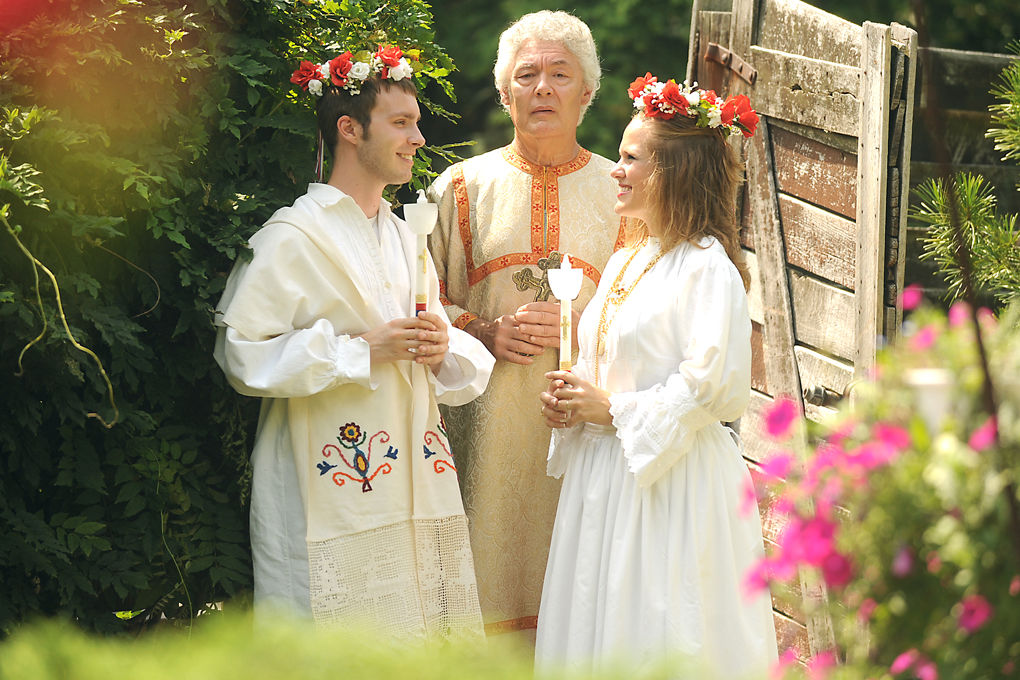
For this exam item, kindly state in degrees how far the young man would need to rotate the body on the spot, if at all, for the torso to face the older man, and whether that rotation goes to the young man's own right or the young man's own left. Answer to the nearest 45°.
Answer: approximately 90° to the young man's own left

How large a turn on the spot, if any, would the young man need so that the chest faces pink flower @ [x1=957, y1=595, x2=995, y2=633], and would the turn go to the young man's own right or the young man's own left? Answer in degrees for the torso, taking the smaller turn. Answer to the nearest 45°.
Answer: approximately 45° to the young man's own right

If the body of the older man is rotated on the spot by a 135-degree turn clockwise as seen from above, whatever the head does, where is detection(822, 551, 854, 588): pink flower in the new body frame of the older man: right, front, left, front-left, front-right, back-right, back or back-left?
back-left

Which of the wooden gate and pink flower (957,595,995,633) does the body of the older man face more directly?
the pink flower

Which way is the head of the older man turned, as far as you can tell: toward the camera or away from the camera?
toward the camera

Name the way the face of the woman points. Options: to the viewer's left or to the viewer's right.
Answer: to the viewer's left

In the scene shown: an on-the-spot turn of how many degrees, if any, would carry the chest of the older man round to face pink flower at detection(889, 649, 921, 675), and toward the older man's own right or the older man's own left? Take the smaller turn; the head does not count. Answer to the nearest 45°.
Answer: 0° — they already face it

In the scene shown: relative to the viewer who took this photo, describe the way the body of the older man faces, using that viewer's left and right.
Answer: facing the viewer

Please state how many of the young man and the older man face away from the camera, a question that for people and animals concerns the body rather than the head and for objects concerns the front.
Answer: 0

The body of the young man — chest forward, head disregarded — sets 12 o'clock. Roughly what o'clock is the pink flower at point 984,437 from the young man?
The pink flower is roughly at 1 o'clock from the young man.

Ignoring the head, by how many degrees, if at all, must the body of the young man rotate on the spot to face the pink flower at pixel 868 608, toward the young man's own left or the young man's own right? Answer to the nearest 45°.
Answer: approximately 45° to the young man's own right

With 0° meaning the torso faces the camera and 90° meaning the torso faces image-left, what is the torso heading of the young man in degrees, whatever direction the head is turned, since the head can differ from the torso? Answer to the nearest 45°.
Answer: approximately 315°

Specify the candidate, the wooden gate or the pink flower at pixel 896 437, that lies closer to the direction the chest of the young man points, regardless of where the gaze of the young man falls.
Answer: the pink flower

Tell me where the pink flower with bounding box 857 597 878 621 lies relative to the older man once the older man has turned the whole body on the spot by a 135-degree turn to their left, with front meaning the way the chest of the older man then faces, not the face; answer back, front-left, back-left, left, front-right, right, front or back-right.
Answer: back-right

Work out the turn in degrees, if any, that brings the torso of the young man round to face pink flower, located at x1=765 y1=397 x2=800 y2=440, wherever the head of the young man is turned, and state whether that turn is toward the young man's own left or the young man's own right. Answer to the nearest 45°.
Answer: approximately 45° to the young man's own right

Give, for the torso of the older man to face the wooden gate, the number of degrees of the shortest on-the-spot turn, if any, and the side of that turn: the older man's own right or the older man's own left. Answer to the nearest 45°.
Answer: approximately 90° to the older man's own left

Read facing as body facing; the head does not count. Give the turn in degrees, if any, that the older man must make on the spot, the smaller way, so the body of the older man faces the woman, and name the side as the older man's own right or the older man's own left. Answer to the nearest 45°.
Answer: approximately 45° to the older man's own left

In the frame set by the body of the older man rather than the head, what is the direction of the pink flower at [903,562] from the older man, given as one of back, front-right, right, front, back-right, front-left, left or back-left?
front
